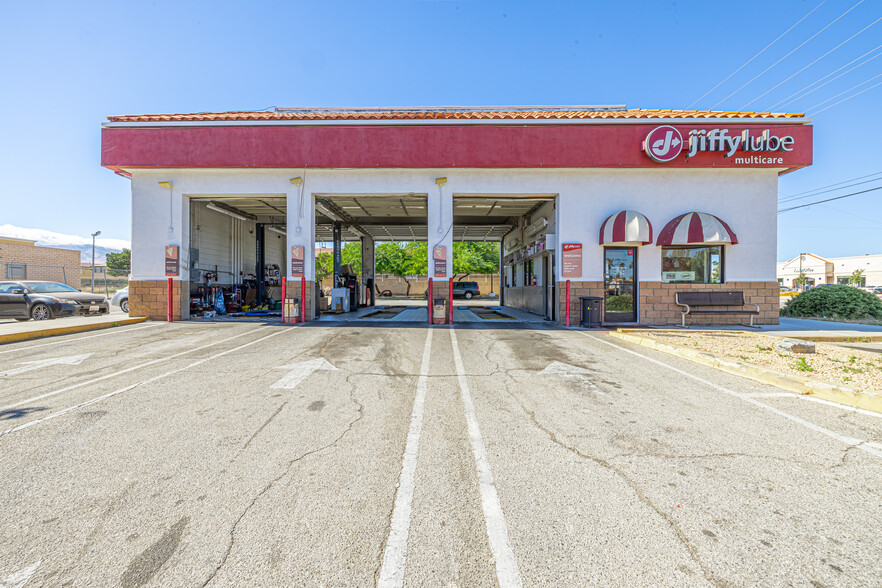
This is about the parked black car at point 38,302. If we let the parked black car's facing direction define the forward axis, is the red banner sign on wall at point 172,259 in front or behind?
in front

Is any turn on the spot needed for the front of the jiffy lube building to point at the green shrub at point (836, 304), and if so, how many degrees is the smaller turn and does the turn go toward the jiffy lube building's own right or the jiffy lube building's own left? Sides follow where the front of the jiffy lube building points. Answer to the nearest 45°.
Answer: approximately 90° to the jiffy lube building's own left

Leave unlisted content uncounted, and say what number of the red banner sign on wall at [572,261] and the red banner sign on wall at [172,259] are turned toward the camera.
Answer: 2

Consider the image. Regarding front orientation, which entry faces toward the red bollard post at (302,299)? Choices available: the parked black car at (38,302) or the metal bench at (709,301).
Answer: the parked black car

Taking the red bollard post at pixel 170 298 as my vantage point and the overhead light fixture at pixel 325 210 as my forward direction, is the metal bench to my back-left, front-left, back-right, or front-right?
front-right

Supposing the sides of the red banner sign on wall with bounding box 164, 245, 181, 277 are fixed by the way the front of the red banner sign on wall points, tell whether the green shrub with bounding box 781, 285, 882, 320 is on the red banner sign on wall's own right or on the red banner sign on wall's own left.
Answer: on the red banner sign on wall's own left

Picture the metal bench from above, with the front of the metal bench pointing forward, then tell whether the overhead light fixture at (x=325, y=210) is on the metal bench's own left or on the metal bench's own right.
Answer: on the metal bench's own right

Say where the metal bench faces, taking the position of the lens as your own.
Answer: facing the viewer and to the right of the viewer

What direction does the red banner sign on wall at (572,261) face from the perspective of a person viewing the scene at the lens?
facing the viewer

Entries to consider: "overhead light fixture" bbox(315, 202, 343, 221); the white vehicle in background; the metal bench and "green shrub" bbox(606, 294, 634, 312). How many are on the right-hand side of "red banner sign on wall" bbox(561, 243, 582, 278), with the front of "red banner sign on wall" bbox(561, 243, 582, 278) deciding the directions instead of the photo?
2

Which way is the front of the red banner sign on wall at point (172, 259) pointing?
toward the camera

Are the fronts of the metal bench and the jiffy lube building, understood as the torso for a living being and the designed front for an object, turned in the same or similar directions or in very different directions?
same or similar directions

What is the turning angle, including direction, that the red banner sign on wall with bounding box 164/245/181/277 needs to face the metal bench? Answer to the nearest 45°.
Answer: approximately 45° to its left
